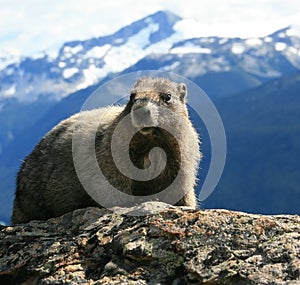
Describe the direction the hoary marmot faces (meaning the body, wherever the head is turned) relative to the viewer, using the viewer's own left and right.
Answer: facing the viewer and to the right of the viewer
